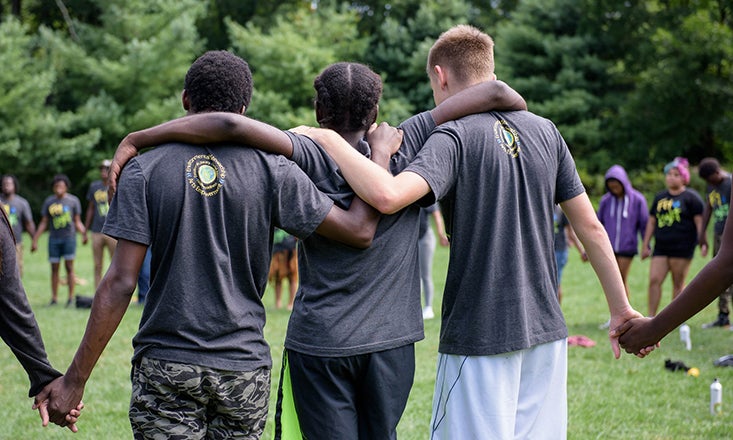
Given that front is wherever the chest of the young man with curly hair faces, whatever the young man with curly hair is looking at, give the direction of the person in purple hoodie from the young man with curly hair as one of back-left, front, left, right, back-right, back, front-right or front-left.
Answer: front-right

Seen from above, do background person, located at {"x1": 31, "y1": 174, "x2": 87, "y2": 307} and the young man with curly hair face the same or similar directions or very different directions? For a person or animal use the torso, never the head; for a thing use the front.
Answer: very different directions

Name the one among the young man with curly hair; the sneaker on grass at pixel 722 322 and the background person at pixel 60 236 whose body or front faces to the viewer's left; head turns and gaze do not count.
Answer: the sneaker on grass

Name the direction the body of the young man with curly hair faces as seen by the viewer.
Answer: away from the camera

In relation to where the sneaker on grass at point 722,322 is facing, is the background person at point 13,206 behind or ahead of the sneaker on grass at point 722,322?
ahead

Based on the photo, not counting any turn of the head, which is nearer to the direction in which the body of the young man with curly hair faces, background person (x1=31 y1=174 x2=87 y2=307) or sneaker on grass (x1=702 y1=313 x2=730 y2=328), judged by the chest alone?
the background person

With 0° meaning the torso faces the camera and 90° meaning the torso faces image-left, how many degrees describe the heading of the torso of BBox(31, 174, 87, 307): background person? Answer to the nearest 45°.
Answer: approximately 0°

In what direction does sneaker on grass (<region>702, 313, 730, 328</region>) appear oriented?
to the viewer's left

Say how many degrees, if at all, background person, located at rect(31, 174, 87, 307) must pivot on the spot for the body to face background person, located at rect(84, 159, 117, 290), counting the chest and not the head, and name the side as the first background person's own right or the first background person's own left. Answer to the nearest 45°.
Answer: approximately 90° to the first background person's own left

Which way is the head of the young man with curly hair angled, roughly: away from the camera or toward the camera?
away from the camera
